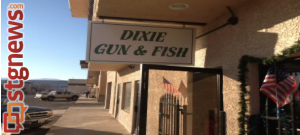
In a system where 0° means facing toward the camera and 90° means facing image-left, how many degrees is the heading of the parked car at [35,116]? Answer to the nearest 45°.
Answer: approximately 315°

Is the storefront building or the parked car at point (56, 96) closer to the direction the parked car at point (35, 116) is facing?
the storefront building

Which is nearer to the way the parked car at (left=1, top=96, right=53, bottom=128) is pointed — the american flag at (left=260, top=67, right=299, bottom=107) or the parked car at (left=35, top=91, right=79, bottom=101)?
the american flag

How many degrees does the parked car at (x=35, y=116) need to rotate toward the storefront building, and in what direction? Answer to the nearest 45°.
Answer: approximately 45° to its right

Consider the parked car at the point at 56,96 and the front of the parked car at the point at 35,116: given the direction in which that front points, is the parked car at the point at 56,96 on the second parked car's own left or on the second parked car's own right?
on the second parked car's own left

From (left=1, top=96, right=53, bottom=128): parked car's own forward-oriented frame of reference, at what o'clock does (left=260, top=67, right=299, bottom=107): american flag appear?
The american flag is roughly at 1 o'clock from the parked car.
